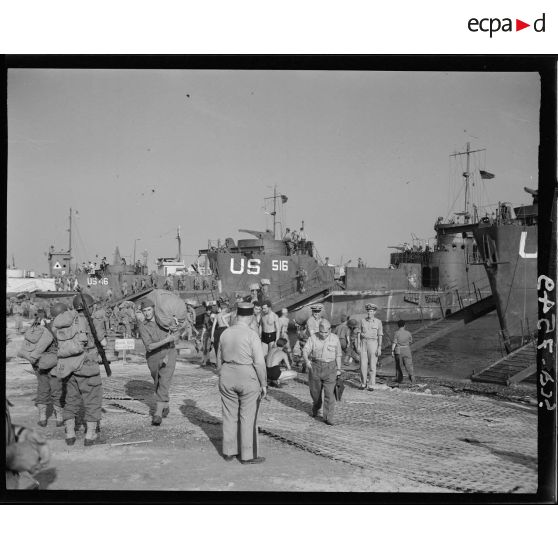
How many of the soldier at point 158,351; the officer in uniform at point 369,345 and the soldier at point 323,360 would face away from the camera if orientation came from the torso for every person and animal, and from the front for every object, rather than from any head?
0

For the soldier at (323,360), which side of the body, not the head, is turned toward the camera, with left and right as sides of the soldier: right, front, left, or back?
front

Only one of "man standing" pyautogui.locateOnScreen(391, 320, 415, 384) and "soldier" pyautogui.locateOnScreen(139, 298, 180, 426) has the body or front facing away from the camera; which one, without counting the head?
the man standing

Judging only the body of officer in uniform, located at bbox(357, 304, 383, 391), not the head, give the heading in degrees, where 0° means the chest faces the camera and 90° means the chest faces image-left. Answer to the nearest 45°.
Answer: approximately 0°

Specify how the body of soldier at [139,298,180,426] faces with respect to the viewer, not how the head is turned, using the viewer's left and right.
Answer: facing the viewer and to the right of the viewer

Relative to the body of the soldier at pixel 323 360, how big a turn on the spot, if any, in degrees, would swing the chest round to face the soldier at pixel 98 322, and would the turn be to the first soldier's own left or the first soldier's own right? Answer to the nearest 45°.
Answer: approximately 90° to the first soldier's own right

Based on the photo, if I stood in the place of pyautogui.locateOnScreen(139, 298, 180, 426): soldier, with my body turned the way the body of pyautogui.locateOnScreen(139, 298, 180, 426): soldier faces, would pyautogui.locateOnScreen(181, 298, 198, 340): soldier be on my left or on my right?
on my left

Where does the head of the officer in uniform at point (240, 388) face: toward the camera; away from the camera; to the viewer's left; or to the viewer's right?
away from the camera

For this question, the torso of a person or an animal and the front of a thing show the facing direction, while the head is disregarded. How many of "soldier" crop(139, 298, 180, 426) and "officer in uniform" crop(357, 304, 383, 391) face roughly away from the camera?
0
